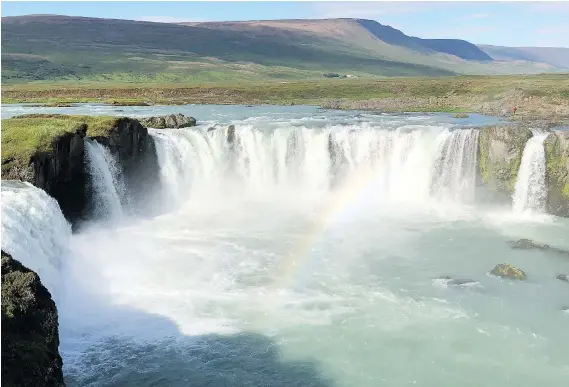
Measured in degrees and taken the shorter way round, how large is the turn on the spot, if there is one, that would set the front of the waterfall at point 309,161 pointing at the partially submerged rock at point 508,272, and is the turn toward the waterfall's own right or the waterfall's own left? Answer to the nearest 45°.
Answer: approximately 45° to the waterfall's own left

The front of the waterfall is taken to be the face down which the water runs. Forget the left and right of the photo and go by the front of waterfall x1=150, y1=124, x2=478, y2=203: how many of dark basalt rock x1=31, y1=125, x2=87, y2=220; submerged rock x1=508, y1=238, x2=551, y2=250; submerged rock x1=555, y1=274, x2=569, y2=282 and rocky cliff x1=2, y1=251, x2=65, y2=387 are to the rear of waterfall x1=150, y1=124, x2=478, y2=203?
0

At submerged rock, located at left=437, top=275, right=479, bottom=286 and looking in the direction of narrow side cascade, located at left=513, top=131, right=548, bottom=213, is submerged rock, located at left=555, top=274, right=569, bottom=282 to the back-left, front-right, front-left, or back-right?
front-right

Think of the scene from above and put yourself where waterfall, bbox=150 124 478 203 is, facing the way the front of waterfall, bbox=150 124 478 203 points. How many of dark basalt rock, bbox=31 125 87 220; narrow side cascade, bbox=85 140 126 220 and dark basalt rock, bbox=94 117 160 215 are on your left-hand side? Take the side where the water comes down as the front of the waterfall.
0

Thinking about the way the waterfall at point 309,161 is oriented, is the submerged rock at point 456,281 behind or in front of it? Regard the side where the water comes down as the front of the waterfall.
in front

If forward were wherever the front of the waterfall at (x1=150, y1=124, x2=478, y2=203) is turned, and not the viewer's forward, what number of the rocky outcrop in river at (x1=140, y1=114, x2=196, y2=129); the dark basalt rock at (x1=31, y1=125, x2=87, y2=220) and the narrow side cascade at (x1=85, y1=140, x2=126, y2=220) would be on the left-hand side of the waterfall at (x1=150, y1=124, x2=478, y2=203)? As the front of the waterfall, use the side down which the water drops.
0

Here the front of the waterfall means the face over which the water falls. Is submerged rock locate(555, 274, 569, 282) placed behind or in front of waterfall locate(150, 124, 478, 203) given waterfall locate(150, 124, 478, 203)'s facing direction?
in front

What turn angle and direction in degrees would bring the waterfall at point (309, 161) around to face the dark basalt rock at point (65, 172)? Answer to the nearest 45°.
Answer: approximately 45° to its right

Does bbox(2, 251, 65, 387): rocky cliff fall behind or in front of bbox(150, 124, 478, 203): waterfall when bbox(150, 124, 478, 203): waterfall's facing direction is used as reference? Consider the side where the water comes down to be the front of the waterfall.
in front

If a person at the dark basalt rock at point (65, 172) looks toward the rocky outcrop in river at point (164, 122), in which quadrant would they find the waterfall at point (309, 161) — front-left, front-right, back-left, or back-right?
front-right

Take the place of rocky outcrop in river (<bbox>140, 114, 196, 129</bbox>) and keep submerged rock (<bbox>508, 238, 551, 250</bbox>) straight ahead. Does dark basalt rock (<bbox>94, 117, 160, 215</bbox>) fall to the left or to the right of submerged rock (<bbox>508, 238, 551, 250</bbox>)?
right

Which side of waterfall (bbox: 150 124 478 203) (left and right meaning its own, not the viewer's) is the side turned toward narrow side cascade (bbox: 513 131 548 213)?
left

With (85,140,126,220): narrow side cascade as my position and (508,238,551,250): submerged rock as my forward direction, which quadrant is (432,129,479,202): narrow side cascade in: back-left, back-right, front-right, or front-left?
front-left

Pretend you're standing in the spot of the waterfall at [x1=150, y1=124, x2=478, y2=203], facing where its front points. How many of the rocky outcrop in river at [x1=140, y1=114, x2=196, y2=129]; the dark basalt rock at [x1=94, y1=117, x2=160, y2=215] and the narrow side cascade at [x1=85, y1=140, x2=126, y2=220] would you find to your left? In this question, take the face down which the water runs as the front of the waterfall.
0

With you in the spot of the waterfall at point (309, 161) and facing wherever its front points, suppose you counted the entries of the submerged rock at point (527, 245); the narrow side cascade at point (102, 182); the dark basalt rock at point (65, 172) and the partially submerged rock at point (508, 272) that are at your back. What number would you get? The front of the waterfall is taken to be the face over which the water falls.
0

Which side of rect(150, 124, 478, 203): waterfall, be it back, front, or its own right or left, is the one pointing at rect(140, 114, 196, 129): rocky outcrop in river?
right

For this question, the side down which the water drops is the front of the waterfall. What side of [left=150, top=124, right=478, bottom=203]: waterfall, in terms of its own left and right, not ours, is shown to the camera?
front

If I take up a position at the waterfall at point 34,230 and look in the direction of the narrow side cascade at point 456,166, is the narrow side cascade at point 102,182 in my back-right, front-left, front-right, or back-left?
front-left
